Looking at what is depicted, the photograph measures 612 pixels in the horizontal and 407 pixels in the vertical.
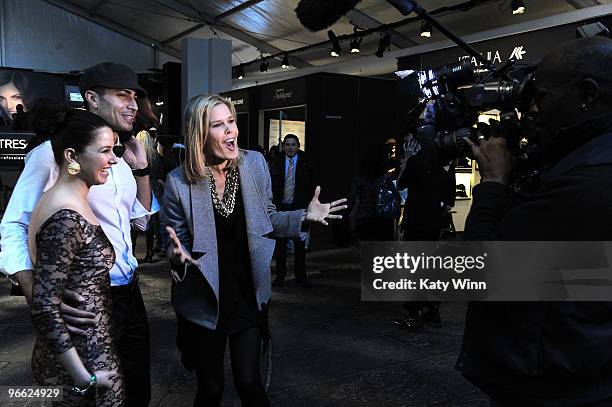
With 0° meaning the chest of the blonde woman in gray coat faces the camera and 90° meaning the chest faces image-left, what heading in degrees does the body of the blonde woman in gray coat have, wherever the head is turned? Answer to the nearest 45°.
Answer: approximately 315°

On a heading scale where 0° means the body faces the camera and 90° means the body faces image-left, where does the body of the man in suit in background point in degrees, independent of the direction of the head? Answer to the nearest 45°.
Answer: approximately 0°

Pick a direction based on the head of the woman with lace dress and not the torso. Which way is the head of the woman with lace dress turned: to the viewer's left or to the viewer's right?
to the viewer's right

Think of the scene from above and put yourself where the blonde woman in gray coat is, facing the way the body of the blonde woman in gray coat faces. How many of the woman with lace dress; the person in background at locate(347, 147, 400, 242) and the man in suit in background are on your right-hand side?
1

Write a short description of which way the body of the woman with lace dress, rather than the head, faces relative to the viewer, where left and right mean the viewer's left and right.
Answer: facing to the right of the viewer

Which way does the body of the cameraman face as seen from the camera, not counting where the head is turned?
to the viewer's left

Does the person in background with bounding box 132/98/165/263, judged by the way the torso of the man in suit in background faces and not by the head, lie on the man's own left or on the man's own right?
on the man's own right
